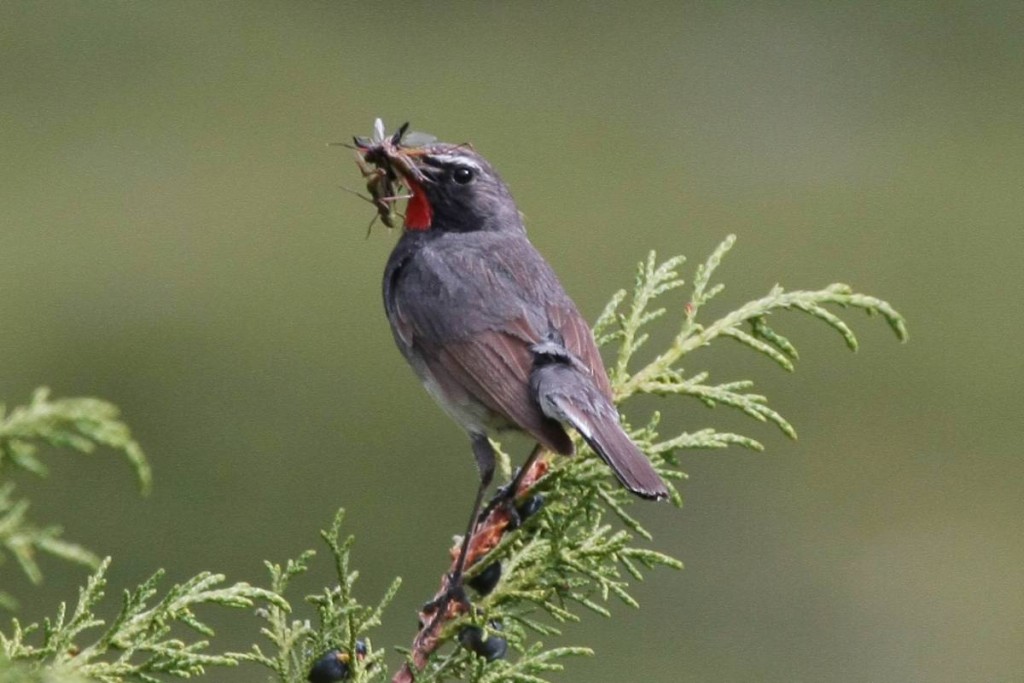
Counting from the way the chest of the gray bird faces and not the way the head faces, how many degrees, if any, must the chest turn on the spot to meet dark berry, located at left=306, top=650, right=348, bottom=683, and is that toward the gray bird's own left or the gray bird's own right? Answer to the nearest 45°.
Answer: approximately 45° to the gray bird's own left

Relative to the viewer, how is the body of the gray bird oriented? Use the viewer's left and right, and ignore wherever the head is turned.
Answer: facing away from the viewer and to the left of the viewer

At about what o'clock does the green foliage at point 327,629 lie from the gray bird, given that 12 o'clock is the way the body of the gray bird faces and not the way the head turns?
The green foliage is roughly at 10 o'clock from the gray bird.

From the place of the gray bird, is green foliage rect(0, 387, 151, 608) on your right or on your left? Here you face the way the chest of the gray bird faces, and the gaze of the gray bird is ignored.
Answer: on your left

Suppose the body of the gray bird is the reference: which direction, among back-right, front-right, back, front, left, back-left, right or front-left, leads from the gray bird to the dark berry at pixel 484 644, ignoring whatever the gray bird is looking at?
back-left

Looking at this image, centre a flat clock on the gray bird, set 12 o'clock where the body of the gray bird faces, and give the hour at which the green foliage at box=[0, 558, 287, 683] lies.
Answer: The green foliage is roughly at 10 o'clock from the gray bird.

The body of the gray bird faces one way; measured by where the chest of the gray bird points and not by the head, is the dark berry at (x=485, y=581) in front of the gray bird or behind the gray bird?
behind
